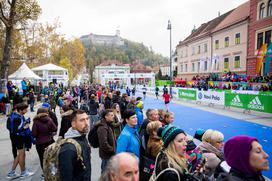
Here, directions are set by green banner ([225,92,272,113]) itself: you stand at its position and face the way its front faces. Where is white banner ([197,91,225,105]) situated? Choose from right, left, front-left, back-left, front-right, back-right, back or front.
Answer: right

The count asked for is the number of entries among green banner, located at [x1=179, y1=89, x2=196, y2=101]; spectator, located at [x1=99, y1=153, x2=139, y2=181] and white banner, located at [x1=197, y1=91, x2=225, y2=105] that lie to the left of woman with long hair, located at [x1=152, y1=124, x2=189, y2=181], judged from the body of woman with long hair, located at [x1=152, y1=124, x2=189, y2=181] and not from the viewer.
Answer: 2

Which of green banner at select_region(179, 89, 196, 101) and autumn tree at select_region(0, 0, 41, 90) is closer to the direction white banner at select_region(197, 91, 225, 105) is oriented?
the autumn tree

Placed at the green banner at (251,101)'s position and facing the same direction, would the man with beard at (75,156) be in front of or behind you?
in front

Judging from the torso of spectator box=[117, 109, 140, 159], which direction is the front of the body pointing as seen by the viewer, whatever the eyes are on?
to the viewer's right

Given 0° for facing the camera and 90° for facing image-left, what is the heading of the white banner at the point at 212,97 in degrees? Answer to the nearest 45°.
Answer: approximately 45°

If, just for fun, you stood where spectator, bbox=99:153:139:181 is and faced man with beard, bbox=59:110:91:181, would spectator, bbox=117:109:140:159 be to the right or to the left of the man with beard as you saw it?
right
